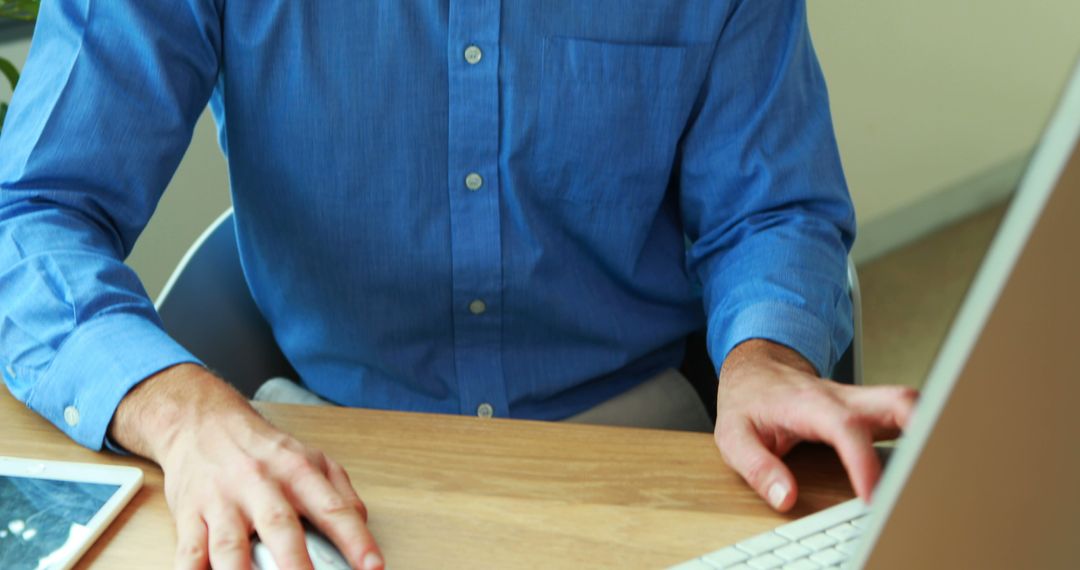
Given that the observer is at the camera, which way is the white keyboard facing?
facing away from the viewer and to the left of the viewer

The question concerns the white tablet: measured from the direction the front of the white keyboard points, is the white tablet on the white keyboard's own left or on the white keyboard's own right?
on the white keyboard's own left
